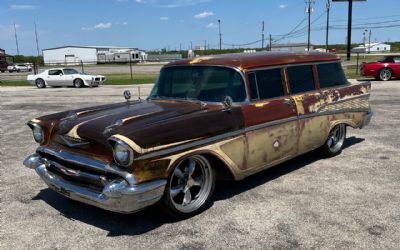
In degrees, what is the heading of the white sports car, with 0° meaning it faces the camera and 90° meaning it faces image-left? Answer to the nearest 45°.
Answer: approximately 315°

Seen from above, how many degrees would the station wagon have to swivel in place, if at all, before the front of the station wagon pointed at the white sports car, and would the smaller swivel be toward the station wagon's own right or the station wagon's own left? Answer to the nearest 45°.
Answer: approximately 135° to the station wagon's own right

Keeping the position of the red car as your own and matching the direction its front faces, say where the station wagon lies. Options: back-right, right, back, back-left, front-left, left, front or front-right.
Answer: back-right

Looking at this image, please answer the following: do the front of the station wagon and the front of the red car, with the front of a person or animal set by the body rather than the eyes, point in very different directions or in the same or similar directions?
very different directions

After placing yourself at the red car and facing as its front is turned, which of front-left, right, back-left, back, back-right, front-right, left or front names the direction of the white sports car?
back-left

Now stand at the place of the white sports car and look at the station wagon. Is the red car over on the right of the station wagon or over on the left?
left

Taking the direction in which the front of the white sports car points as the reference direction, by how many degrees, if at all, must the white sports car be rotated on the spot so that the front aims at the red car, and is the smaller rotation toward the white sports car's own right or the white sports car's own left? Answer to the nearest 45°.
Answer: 0° — it already faces it

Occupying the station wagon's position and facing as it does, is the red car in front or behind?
behind
